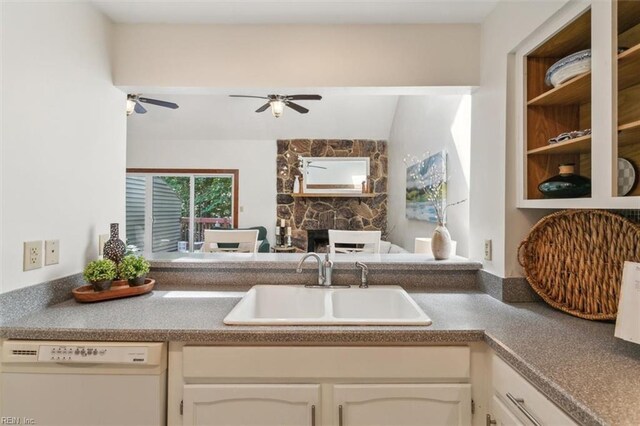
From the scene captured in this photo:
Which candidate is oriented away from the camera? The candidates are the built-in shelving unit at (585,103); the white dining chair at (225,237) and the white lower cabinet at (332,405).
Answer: the white dining chair

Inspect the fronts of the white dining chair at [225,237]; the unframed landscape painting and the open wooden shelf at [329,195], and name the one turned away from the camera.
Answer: the white dining chair

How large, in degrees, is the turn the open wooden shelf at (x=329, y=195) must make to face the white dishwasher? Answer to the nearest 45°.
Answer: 0° — it already faces it

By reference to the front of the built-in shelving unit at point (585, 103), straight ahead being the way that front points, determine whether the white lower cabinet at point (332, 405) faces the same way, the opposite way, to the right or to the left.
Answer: to the left

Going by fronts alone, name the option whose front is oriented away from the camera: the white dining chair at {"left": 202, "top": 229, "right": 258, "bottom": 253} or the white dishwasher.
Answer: the white dining chair

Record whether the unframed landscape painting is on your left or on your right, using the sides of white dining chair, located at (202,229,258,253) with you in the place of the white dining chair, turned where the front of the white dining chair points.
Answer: on your right

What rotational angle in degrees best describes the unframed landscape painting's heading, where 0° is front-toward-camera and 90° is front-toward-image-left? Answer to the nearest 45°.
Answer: approximately 45°

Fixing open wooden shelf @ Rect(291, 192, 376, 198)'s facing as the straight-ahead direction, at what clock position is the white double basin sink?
The white double basin sink is roughly at 12 o'clock from the open wooden shelf.

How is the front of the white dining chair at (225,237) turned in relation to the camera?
facing away from the viewer
